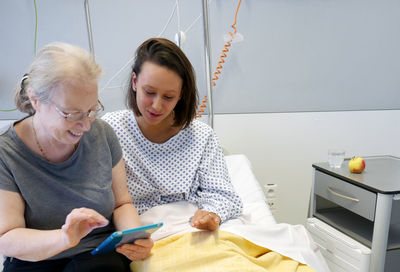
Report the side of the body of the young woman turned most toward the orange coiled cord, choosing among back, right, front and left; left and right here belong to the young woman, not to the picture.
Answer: back

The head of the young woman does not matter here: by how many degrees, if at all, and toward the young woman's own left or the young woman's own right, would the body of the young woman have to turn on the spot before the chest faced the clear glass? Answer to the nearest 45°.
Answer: approximately 135° to the young woman's own left

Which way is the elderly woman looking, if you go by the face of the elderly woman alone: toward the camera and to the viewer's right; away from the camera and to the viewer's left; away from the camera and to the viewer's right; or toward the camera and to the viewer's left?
toward the camera and to the viewer's right

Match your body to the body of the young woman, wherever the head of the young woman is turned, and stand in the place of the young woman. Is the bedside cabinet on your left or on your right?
on your left

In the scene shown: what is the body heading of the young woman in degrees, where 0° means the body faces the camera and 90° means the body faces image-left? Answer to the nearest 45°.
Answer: approximately 0°

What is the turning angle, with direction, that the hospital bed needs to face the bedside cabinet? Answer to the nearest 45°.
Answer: approximately 135° to its left

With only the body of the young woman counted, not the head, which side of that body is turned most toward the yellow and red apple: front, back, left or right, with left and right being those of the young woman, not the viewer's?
left

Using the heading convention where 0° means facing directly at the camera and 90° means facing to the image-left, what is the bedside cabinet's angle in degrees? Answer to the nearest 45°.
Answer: approximately 45°

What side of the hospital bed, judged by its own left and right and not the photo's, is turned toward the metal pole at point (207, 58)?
back

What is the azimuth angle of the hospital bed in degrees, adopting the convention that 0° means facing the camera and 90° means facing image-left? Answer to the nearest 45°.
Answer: approximately 0°
